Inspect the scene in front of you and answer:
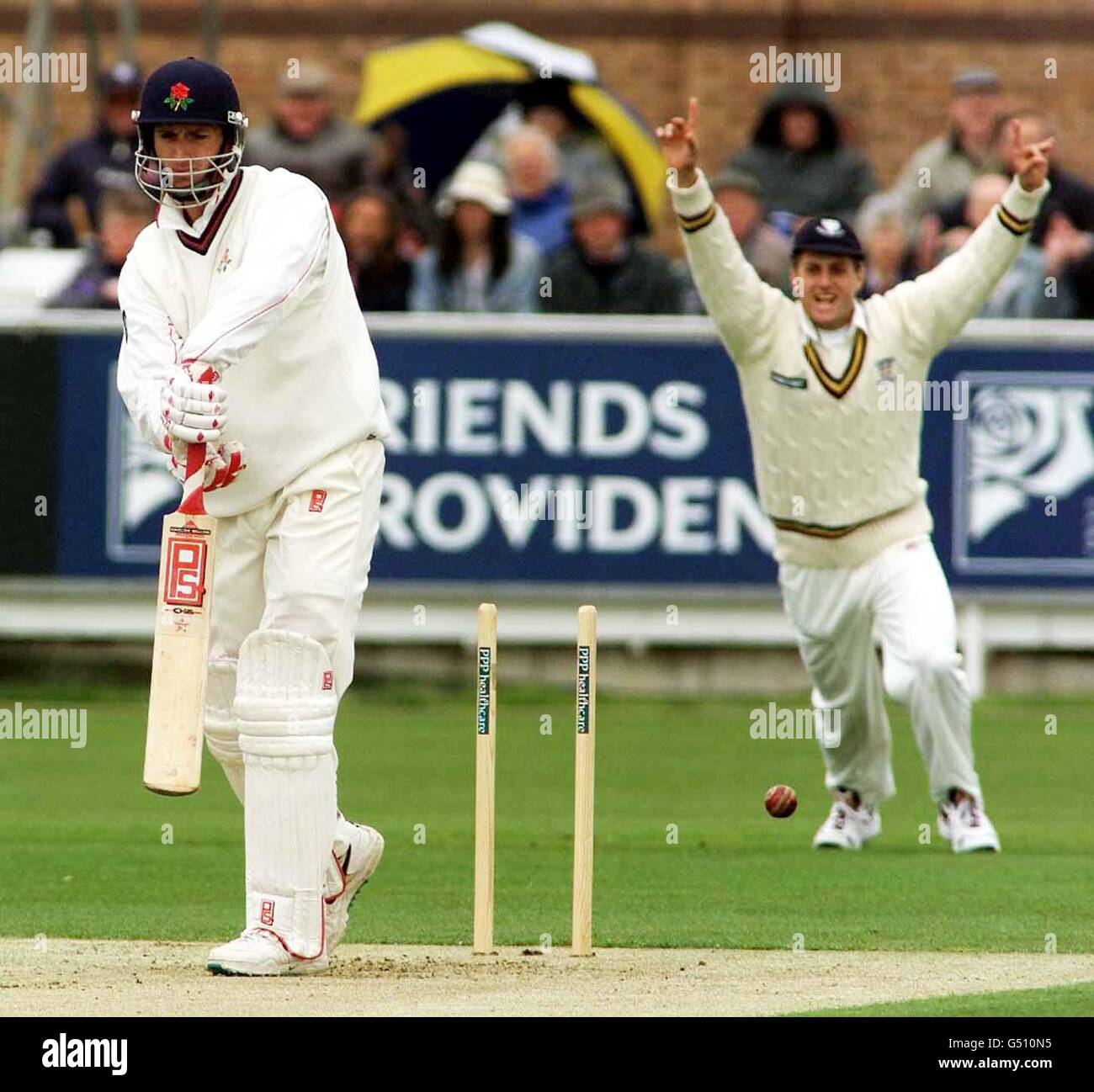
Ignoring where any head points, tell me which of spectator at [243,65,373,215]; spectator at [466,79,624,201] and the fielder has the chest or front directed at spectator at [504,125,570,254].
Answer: spectator at [466,79,624,201]

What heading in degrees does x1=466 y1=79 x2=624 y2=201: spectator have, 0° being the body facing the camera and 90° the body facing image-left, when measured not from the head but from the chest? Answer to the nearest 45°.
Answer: approximately 0°

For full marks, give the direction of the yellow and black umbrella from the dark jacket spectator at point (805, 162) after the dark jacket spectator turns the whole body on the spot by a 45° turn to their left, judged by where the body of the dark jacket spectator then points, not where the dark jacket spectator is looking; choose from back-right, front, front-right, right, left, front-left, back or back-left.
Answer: back

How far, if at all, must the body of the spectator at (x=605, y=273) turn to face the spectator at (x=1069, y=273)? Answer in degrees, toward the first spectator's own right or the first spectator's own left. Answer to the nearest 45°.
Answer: approximately 90° to the first spectator's own left

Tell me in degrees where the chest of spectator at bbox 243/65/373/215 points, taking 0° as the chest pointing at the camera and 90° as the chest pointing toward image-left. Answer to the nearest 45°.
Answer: approximately 0°

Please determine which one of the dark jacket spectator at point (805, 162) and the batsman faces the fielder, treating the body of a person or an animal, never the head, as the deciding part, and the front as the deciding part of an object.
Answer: the dark jacket spectator

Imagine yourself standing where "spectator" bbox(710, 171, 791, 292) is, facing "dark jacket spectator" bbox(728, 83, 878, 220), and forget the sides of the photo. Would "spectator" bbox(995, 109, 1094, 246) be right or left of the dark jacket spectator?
right

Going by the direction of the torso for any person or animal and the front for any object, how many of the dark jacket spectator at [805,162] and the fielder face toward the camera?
2

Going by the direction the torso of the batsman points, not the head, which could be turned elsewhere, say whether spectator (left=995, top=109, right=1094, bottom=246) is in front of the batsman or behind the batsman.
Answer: behind

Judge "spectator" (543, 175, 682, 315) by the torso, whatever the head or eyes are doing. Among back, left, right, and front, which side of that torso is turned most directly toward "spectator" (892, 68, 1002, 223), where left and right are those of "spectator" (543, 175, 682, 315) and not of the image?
left

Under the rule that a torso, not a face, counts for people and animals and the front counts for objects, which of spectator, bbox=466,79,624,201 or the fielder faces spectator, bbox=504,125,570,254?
spectator, bbox=466,79,624,201
